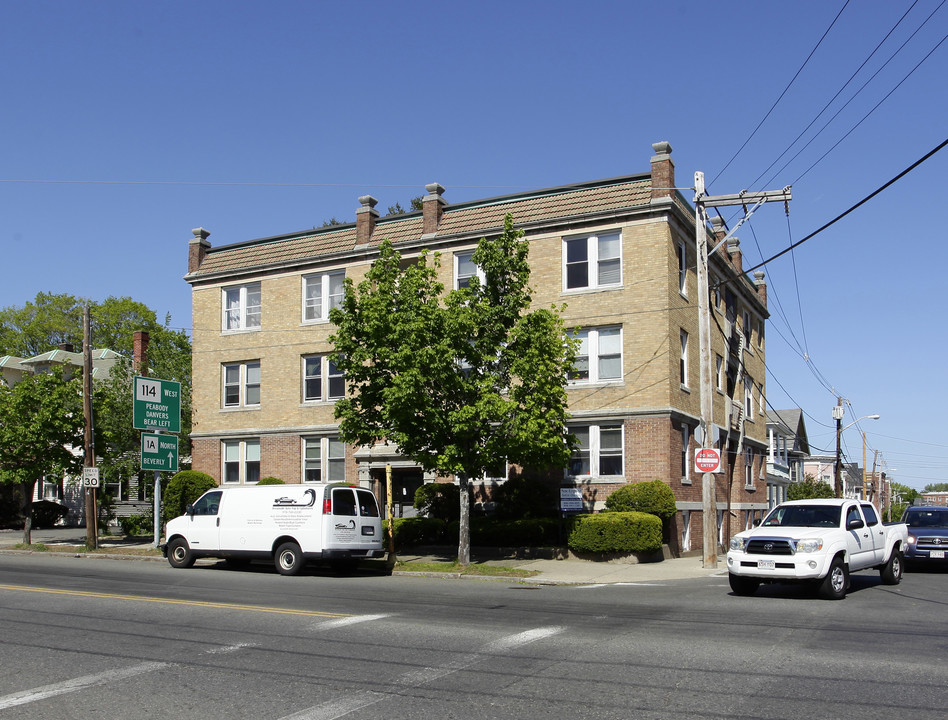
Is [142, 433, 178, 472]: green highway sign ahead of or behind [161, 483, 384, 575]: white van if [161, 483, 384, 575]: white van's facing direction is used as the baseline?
ahead

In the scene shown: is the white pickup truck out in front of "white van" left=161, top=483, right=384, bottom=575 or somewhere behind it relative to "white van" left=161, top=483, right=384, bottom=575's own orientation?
behind

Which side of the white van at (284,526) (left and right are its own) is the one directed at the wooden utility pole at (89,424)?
front

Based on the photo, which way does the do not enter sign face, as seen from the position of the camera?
facing the viewer

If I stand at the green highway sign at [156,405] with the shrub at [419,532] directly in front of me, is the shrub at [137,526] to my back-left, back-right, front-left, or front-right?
back-left

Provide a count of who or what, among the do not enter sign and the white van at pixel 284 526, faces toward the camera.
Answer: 1

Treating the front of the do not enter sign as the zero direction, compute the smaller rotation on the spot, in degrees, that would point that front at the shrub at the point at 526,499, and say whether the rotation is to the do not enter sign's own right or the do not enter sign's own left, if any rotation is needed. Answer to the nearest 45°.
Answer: approximately 135° to the do not enter sign's own right

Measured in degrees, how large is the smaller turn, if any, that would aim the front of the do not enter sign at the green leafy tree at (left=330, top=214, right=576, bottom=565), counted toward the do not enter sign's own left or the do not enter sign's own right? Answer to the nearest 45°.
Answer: approximately 90° to the do not enter sign's own right

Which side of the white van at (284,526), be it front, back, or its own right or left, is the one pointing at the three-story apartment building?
right

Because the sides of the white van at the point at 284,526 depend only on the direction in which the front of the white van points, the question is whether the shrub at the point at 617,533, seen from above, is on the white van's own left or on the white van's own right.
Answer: on the white van's own right

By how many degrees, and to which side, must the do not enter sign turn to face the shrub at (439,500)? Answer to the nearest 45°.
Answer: approximately 135° to its right

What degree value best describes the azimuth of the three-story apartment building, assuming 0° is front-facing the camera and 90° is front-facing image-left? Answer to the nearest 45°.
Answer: approximately 45°

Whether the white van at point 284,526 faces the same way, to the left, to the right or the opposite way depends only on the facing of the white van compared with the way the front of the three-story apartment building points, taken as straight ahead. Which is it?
to the right
